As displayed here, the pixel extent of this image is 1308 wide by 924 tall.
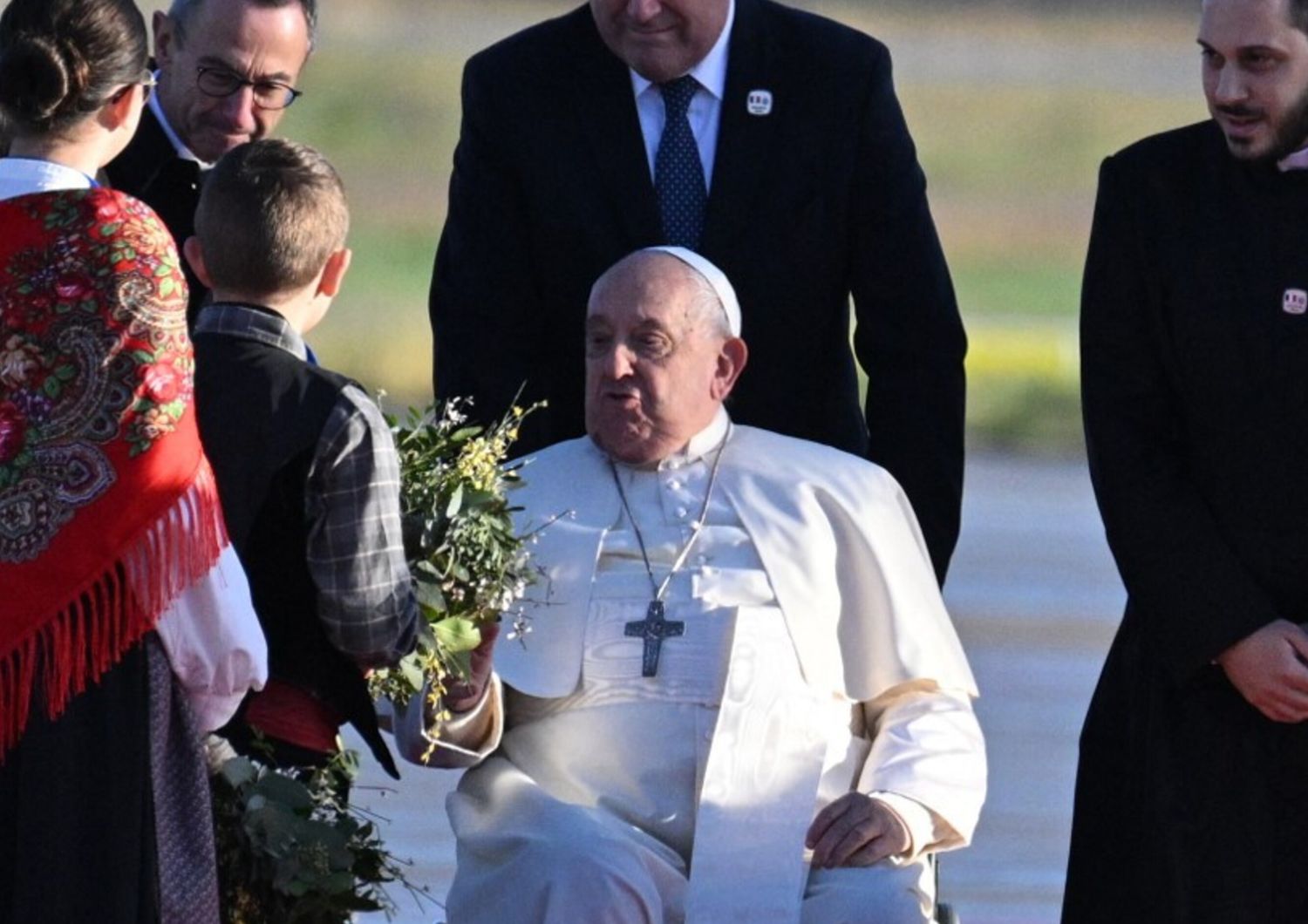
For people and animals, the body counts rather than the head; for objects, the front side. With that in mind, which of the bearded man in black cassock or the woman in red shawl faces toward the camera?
the bearded man in black cassock

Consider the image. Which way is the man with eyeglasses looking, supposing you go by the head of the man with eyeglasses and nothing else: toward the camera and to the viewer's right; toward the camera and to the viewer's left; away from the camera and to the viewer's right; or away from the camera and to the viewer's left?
toward the camera and to the viewer's right

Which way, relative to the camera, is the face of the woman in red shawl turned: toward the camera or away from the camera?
away from the camera

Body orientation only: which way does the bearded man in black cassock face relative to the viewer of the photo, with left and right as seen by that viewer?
facing the viewer

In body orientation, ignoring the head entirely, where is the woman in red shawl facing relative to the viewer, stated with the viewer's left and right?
facing away from the viewer and to the right of the viewer

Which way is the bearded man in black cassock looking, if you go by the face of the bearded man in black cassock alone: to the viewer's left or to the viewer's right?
to the viewer's left

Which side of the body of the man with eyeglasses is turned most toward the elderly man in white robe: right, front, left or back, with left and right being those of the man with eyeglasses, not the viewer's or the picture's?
front

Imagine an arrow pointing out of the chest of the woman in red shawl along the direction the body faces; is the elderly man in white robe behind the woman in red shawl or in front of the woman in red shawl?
in front

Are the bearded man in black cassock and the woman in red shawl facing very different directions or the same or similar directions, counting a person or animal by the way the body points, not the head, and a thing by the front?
very different directions

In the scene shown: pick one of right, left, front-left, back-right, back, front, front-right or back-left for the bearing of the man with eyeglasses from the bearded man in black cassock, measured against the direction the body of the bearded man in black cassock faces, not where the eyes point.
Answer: right

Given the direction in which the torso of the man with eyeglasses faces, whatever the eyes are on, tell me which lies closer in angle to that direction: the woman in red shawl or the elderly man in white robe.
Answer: the elderly man in white robe

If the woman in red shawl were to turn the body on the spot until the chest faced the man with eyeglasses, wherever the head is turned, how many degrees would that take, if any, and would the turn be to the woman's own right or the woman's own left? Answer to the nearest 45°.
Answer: approximately 45° to the woman's own left

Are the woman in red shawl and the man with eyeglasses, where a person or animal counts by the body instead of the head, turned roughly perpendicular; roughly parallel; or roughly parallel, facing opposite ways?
roughly perpendicular

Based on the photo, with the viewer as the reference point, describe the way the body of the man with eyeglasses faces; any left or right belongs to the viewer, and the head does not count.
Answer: facing the viewer and to the right of the viewer
